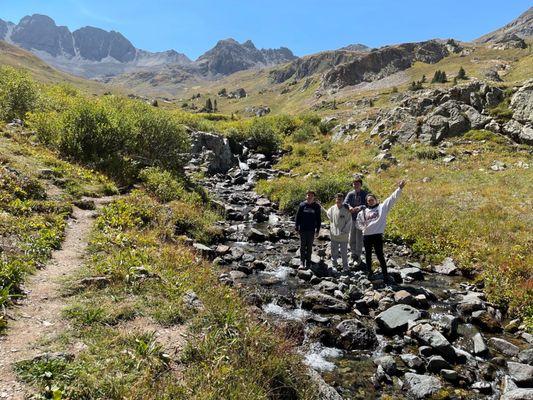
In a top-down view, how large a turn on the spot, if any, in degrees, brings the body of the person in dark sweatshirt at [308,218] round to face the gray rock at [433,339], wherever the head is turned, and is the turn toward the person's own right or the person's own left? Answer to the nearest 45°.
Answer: approximately 45° to the person's own left

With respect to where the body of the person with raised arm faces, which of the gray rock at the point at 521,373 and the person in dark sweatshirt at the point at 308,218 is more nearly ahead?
the gray rock

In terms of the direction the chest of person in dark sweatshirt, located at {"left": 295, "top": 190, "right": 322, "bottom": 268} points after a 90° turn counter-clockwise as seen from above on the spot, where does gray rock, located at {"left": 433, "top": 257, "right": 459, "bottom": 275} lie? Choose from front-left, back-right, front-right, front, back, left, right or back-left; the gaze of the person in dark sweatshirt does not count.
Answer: front

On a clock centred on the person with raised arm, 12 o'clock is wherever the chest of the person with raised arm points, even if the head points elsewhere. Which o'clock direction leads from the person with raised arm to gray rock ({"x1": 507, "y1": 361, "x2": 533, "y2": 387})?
The gray rock is roughly at 11 o'clock from the person with raised arm.

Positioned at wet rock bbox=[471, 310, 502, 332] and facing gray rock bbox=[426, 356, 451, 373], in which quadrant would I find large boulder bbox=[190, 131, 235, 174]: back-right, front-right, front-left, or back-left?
back-right

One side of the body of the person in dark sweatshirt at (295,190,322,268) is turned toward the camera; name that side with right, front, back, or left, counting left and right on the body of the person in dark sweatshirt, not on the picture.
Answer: front

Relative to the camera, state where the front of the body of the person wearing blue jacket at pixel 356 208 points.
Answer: toward the camera

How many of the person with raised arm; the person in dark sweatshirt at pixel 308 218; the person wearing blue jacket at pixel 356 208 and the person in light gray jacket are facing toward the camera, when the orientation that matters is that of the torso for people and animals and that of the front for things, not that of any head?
4

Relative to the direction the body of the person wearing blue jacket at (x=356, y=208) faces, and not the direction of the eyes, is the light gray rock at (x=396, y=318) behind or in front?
in front

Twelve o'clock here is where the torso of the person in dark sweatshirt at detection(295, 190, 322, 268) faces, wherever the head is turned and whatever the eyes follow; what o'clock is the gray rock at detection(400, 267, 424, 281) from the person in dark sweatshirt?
The gray rock is roughly at 9 o'clock from the person in dark sweatshirt.

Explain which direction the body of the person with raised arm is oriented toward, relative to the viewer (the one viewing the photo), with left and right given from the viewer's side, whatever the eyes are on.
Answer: facing the viewer

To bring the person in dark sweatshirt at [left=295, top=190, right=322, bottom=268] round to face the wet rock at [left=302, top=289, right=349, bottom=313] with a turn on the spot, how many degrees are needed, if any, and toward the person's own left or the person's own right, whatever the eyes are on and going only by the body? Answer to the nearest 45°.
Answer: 0° — they already face it

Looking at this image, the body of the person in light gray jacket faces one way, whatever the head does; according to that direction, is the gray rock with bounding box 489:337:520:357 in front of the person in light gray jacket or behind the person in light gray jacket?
in front

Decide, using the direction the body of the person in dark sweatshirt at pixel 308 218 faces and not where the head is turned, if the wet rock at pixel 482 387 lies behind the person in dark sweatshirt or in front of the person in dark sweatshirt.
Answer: in front
